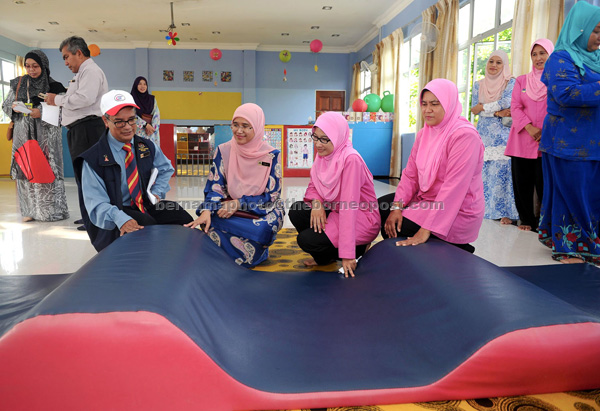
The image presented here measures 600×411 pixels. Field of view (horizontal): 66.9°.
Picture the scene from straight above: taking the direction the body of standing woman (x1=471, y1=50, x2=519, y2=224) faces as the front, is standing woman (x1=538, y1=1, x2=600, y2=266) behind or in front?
in front

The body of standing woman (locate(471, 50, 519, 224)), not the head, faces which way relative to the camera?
toward the camera

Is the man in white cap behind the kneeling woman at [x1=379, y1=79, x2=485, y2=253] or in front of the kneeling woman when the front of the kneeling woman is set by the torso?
in front

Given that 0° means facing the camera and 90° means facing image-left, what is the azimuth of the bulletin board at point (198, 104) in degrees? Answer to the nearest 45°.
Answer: approximately 0°

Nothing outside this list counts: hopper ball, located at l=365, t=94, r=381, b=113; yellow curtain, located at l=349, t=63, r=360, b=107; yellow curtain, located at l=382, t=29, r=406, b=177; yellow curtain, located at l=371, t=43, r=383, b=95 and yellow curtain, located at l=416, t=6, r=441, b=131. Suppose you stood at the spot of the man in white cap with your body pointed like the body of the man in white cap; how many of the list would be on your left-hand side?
5

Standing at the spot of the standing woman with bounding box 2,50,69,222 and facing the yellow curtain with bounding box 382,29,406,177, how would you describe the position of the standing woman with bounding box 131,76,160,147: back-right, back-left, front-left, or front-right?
front-left

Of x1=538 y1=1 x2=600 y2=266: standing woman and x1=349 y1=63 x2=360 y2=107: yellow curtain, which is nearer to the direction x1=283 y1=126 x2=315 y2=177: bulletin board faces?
the standing woman

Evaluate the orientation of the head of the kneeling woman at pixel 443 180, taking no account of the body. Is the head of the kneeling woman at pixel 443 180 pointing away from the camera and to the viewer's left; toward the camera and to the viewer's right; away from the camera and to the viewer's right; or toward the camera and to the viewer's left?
toward the camera and to the viewer's left

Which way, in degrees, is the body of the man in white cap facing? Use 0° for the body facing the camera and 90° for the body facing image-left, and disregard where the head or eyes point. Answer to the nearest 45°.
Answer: approximately 315°

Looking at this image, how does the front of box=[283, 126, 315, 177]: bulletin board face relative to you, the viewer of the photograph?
facing the viewer

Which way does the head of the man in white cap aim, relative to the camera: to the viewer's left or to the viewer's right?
to the viewer's right

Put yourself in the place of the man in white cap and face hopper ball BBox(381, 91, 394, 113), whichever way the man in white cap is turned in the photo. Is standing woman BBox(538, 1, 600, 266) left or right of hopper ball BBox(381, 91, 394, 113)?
right
